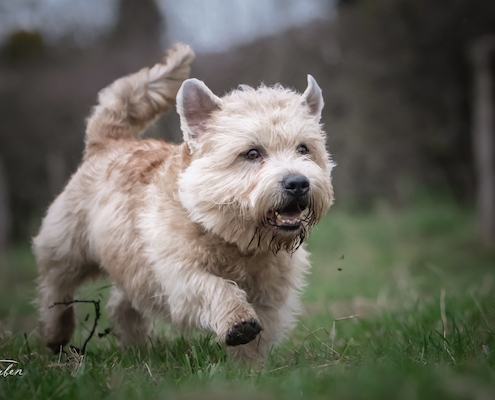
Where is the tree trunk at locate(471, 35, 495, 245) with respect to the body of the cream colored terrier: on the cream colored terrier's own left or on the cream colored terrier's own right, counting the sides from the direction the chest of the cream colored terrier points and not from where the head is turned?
on the cream colored terrier's own left

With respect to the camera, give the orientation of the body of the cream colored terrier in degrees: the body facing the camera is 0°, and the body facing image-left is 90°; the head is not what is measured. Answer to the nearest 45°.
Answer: approximately 315°

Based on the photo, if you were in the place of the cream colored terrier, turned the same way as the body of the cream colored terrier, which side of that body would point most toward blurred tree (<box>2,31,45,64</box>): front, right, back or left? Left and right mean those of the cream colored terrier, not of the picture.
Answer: back

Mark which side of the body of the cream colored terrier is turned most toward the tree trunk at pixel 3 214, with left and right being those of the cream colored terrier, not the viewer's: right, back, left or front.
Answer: back
